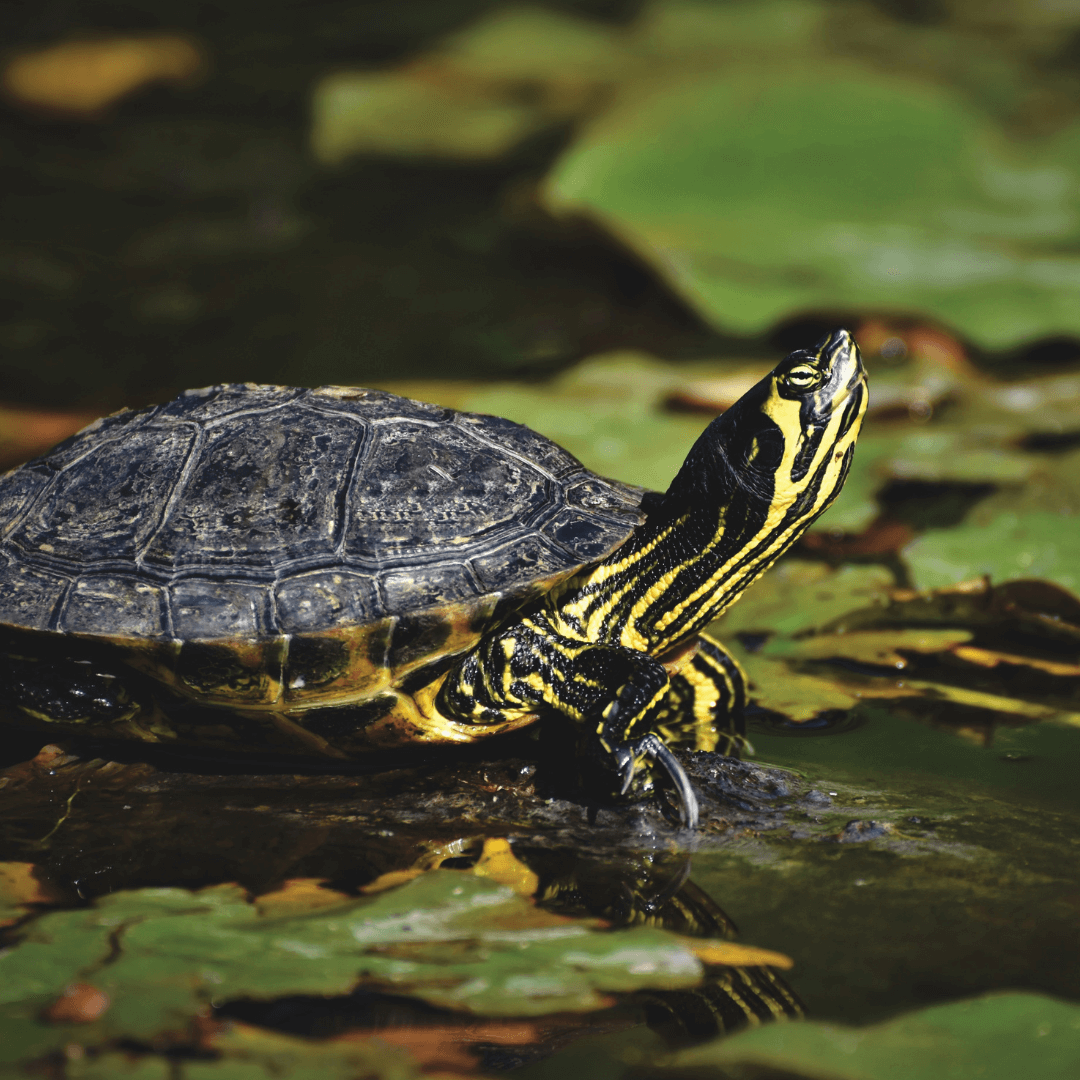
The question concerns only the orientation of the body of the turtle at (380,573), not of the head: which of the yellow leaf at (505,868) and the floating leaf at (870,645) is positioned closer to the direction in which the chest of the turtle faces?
the floating leaf

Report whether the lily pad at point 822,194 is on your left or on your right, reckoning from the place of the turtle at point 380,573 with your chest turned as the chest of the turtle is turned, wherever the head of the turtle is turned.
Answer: on your left

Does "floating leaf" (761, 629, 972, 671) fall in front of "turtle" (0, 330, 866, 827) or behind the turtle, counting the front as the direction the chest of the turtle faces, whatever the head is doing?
in front

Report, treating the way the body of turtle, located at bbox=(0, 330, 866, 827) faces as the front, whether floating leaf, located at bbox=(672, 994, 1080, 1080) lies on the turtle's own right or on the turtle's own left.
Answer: on the turtle's own right

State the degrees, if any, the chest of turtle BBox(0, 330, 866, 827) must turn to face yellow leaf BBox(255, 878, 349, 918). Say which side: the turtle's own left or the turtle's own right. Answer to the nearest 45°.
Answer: approximately 90° to the turtle's own right

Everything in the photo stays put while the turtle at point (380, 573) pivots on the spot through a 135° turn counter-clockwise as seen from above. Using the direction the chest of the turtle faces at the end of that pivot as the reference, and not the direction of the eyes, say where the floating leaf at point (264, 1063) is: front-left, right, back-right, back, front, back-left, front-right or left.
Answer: back-left

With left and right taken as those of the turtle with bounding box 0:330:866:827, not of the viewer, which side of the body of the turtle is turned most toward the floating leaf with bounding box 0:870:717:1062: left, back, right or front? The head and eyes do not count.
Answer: right

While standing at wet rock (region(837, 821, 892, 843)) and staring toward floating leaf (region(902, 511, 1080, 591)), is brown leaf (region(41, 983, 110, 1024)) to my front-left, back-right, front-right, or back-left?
back-left

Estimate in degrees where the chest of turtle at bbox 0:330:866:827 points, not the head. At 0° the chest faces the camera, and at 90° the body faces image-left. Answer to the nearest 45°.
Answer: approximately 270°

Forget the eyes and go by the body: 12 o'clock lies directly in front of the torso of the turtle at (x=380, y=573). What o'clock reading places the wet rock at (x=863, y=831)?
The wet rock is roughly at 1 o'clock from the turtle.

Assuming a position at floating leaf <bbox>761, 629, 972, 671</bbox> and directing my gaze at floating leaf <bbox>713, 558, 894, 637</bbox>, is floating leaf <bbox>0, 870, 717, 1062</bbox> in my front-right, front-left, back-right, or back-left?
back-left

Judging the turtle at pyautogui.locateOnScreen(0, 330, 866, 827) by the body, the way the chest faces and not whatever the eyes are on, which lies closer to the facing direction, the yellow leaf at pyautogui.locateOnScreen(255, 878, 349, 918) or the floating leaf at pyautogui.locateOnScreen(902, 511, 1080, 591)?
the floating leaf
